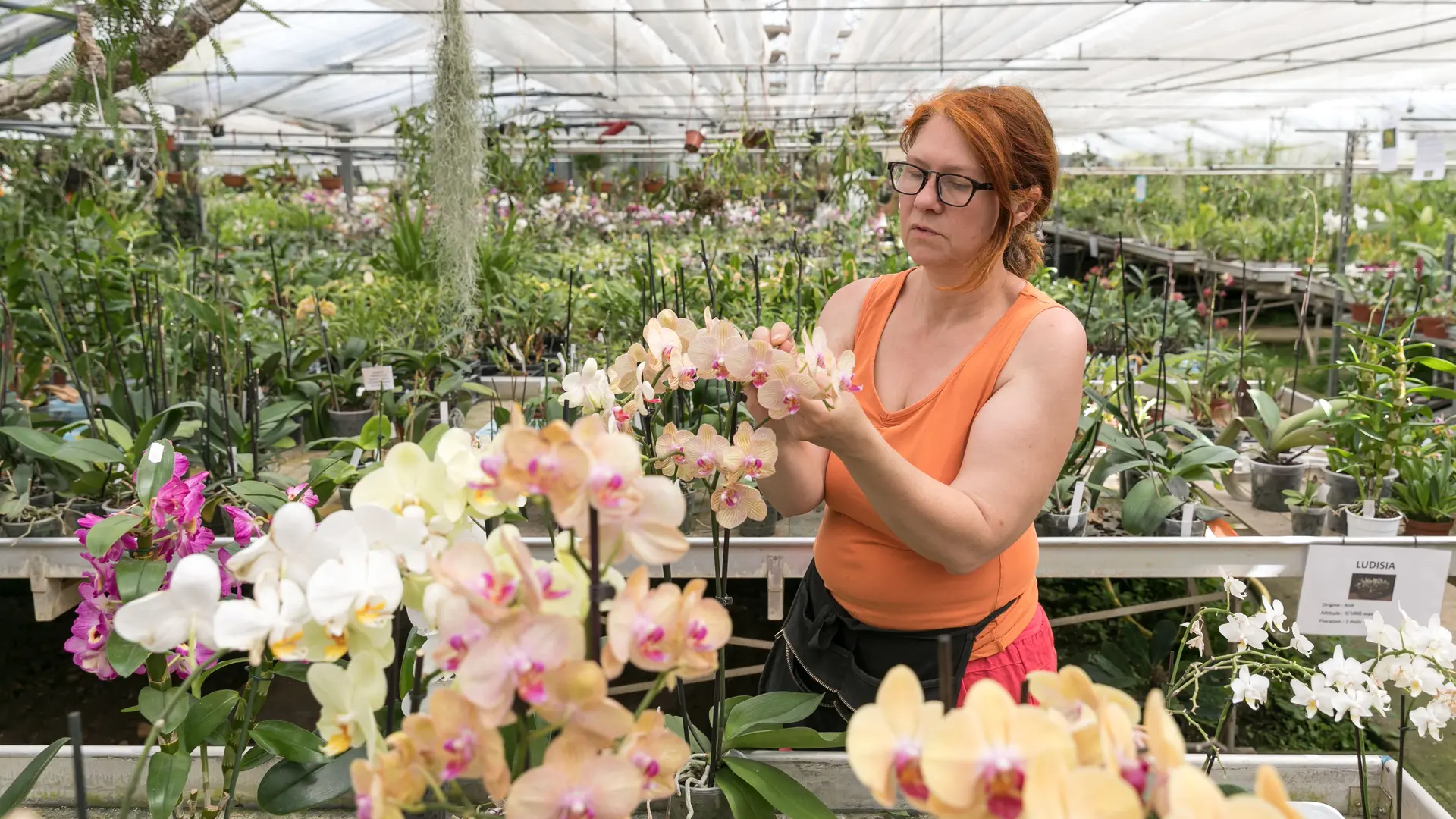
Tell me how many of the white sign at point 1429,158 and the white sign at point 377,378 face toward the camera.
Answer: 2

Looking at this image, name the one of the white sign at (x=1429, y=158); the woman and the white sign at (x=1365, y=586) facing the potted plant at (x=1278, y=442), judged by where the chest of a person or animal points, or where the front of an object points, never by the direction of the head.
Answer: the white sign at (x=1429, y=158)

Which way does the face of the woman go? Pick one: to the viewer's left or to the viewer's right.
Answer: to the viewer's left

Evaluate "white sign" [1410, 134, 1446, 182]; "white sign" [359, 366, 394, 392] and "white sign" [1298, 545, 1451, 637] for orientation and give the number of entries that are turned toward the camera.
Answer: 3

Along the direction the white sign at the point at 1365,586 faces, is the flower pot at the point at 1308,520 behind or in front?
behind

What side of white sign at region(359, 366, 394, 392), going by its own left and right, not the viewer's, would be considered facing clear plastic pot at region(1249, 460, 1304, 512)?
left

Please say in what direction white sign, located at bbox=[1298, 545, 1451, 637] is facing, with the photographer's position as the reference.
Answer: facing the viewer

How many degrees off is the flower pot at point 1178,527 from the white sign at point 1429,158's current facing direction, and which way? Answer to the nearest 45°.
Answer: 0° — it already faces it

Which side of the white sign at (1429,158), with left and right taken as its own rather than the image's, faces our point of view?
front

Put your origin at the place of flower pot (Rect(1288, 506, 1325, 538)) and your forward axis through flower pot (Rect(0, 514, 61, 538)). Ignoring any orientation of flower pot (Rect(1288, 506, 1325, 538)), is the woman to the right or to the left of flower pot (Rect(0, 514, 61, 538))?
left

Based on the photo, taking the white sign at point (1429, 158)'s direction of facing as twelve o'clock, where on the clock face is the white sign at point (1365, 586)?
the white sign at point (1365, 586) is roughly at 12 o'clock from the white sign at point (1429, 158).

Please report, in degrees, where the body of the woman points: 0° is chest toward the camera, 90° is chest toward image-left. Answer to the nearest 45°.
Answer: approximately 45°

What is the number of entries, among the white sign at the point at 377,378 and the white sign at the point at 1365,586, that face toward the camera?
2
